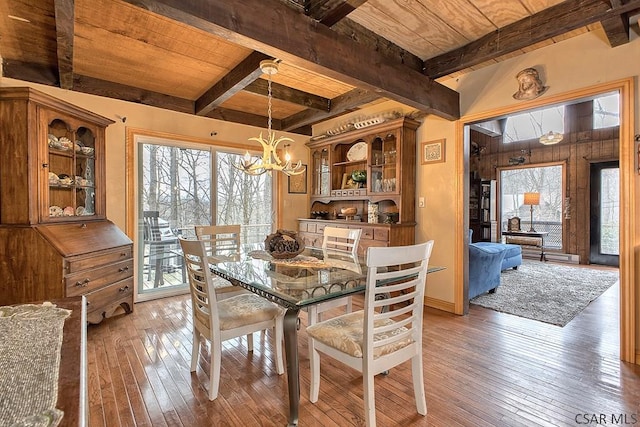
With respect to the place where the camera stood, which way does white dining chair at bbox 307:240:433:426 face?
facing away from the viewer and to the left of the viewer

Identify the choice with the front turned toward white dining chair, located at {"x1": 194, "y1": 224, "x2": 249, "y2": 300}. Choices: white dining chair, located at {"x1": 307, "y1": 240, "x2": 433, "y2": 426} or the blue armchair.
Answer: white dining chair, located at {"x1": 307, "y1": 240, "x2": 433, "y2": 426}

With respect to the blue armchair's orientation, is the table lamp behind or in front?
in front

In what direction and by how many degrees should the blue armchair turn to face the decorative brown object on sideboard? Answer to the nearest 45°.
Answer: approximately 135° to its left

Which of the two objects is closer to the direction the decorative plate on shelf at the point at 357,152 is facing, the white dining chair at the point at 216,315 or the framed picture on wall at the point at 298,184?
the white dining chair

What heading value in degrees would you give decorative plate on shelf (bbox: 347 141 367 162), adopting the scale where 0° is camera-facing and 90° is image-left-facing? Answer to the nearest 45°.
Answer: approximately 45°

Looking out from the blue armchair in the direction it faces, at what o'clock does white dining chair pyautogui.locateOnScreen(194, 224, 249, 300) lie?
The white dining chair is roughly at 6 o'clock from the blue armchair.

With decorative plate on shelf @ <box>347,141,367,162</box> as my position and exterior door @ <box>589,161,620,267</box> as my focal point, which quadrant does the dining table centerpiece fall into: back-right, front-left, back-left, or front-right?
back-right

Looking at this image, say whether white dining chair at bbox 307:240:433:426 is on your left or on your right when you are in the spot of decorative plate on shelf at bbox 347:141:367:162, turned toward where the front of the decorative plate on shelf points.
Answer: on your left

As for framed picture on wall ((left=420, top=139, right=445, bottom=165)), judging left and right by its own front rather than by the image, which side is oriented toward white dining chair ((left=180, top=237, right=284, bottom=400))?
front

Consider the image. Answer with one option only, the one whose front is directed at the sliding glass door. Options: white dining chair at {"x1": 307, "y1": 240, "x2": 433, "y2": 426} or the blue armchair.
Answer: the white dining chair

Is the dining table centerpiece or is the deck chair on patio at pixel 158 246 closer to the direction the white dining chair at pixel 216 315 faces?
the dining table centerpiece

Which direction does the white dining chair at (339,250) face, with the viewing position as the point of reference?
facing the viewer and to the left of the viewer

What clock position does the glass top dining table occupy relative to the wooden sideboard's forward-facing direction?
The glass top dining table is roughly at 11 o'clock from the wooden sideboard.

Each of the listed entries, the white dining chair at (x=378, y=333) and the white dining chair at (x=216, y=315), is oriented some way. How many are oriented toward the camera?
0

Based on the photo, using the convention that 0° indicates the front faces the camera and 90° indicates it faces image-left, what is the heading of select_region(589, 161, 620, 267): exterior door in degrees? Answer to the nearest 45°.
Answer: approximately 45°

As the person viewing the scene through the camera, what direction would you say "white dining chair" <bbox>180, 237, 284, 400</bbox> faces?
facing away from the viewer and to the right of the viewer
